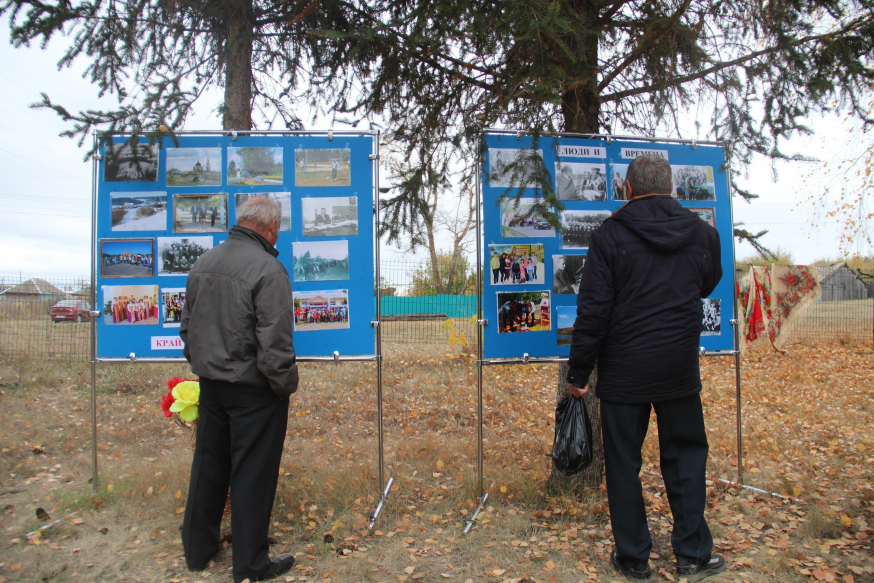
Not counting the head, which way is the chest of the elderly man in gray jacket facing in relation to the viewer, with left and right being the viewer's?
facing away from the viewer and to the right of the viewer

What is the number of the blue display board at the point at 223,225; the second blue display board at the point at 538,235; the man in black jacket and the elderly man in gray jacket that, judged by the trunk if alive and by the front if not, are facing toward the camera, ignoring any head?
2

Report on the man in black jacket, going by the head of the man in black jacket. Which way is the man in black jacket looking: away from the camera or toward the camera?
away from the camera

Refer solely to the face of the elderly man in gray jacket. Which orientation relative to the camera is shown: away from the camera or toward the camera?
away from the camera

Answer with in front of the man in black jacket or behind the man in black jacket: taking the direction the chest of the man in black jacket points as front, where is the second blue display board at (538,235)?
in front

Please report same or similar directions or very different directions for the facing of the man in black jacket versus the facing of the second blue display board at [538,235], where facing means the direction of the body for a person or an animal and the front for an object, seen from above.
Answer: very different directions

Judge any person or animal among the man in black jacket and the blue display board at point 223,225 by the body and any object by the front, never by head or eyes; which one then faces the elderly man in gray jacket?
the blue display board

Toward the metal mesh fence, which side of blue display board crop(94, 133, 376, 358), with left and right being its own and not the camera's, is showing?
back

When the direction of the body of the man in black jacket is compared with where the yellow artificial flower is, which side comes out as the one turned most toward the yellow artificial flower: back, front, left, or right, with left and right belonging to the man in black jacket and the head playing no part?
left

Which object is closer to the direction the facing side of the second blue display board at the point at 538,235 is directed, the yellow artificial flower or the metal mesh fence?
the yellow artificial flower

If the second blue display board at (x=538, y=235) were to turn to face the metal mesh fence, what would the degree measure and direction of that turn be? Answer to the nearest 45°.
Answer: approximately 135° to its right

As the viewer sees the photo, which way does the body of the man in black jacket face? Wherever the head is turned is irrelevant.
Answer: away from the camera
